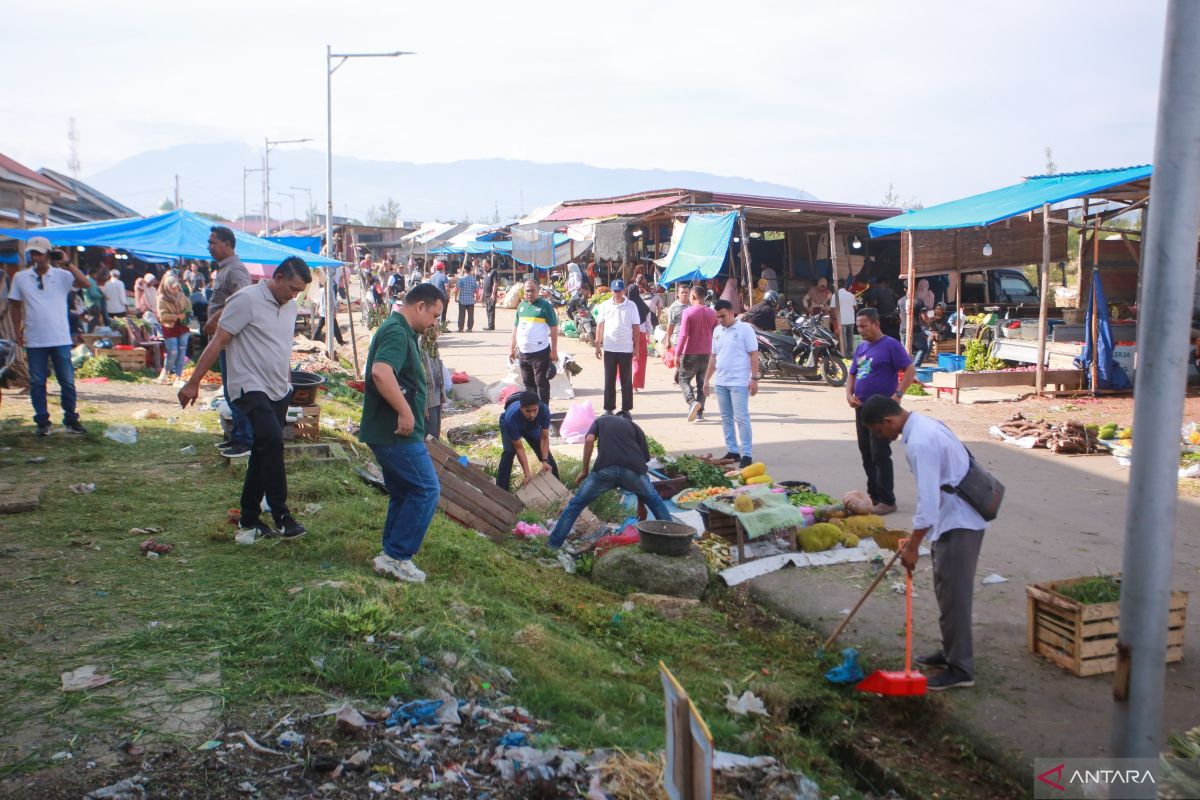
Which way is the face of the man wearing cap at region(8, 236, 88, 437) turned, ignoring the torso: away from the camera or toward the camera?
toward the camera

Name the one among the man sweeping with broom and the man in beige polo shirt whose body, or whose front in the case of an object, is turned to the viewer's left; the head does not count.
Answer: the man sweeping with broom

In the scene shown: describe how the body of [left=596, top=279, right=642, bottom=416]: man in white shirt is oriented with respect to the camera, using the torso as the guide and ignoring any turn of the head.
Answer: toward the camera

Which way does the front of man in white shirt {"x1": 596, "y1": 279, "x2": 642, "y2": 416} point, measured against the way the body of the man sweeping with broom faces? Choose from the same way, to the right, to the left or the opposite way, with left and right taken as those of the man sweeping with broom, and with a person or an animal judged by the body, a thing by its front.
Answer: to the left

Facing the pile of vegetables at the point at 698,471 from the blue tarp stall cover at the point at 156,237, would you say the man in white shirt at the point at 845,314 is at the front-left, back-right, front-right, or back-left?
front-left

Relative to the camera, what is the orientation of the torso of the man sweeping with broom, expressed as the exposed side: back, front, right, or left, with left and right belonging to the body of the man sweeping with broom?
left

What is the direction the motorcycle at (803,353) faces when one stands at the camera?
facing to the right of the viewer

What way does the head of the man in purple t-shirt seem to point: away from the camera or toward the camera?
toward the camera

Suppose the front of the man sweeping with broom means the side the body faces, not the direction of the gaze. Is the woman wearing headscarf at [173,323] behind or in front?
in front

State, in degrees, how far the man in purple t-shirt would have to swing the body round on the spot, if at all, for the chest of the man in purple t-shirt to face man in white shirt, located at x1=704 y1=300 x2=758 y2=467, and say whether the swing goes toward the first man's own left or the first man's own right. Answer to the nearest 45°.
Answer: approximately 90° to the first man's own right

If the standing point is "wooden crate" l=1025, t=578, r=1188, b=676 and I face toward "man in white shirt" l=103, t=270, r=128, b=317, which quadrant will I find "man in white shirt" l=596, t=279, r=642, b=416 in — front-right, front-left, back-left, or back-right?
front-right

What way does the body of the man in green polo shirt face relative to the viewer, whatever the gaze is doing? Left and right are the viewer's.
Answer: facing to the right of the viewer

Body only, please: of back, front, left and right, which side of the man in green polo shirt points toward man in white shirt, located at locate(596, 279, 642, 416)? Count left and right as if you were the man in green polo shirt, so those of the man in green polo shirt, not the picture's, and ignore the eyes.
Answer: left

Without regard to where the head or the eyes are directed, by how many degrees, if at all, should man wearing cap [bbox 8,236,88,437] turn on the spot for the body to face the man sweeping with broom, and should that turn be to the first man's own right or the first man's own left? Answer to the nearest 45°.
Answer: approximately 45° to the first man's own left

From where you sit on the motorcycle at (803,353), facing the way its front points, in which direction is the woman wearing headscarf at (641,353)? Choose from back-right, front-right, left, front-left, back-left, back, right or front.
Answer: back-right

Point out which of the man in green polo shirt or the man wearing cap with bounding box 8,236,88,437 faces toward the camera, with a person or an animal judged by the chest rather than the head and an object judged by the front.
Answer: the man wearing cap
